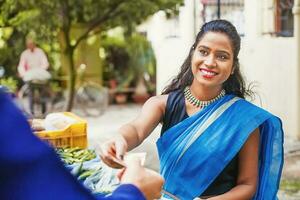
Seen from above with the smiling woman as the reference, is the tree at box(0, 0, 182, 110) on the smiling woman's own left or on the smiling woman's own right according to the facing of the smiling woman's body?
on the smiling woman's own right

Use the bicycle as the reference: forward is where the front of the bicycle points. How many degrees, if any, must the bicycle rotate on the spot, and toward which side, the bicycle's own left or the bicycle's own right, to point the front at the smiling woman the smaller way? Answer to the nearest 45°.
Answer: approximately 90° to the bicycle's own right

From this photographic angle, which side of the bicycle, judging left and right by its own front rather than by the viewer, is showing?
right

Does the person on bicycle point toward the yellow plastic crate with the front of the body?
yes
